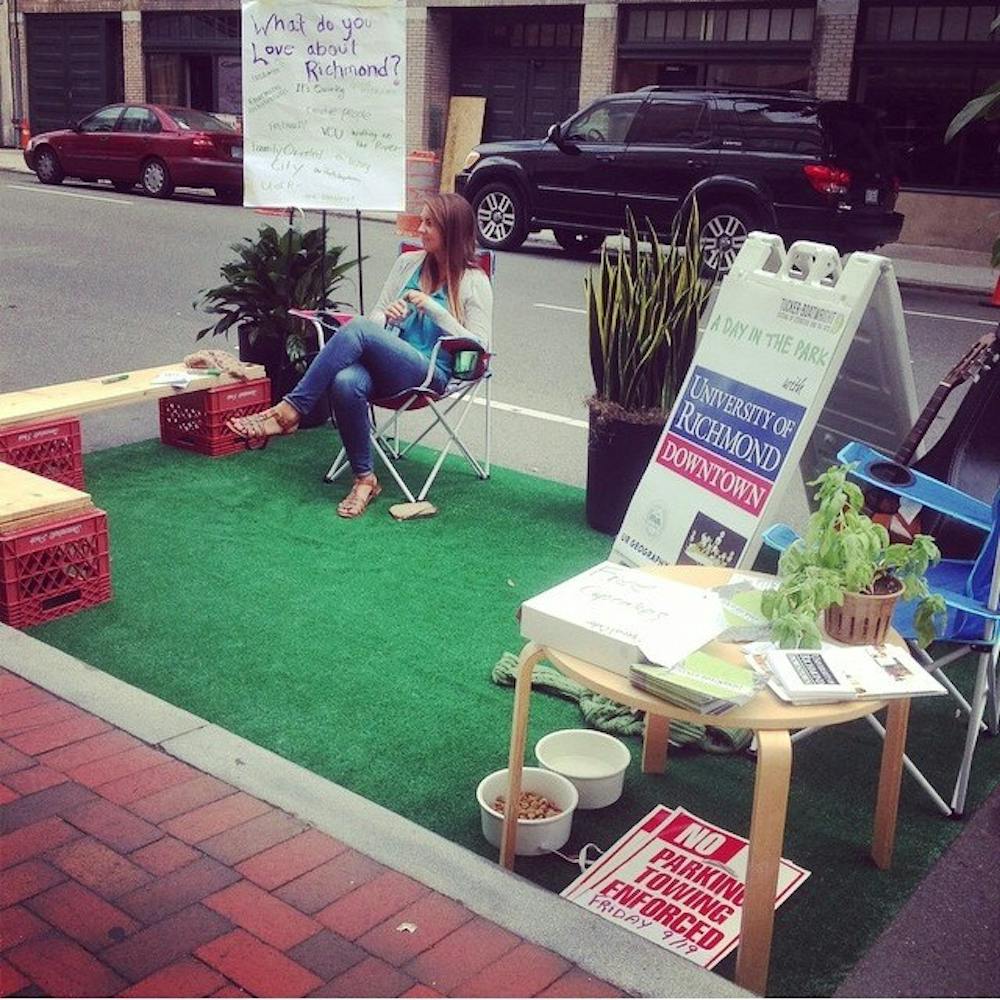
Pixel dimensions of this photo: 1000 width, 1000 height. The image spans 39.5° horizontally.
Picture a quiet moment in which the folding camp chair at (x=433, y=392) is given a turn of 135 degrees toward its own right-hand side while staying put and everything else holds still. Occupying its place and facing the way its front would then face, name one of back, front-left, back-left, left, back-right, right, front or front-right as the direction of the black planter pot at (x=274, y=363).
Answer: front-left

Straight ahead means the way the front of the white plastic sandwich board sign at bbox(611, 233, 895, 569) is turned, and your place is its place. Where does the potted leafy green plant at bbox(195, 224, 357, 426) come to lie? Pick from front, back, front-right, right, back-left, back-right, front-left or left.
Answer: right

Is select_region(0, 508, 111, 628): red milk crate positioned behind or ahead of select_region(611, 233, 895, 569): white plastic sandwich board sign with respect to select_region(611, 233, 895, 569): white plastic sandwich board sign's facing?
ahead

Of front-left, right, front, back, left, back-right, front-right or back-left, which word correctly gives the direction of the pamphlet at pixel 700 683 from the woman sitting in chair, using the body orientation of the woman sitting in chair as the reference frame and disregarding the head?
front-left

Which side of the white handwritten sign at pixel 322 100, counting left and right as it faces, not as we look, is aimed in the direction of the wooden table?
front

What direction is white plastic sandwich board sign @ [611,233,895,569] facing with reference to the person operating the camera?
facing the viewer and to the left of the viewer

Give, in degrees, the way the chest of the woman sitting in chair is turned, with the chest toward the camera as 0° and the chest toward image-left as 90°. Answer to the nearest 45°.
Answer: approximately 45°

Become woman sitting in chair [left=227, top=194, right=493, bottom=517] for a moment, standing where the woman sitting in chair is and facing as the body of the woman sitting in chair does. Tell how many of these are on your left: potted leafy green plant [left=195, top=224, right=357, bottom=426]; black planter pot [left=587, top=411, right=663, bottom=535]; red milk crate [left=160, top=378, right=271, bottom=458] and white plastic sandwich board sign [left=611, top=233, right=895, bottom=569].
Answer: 2

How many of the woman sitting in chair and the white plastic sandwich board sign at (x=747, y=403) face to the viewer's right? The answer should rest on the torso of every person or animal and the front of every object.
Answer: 0

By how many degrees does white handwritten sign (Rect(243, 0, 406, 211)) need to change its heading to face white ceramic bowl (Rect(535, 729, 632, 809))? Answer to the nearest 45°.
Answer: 0° — it already faces it

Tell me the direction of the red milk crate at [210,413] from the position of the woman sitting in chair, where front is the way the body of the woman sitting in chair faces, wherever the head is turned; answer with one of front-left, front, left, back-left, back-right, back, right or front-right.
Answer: right

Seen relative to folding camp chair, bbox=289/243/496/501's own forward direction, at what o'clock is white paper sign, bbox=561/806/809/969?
The white paper sign is roughly at 10 o'clock from the folding camp chair.

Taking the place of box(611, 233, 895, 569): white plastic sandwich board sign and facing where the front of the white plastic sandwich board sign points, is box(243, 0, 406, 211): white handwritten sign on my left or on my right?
on my right

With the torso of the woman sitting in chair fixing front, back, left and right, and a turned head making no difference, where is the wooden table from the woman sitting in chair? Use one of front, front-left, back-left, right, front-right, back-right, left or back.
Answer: front-left
